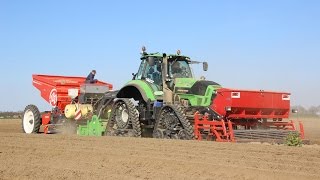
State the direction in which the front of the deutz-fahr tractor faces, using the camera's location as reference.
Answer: facing the viewer and to the right of the viewer
